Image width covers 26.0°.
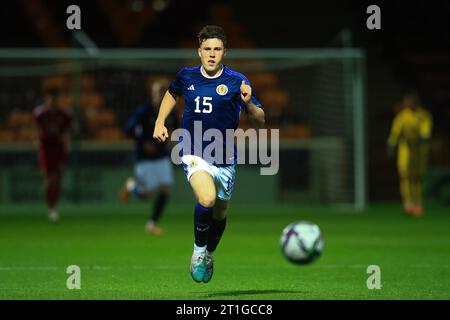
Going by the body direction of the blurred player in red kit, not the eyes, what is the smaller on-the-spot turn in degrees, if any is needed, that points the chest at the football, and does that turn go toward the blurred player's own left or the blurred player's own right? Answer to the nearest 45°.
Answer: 0° — they already face it

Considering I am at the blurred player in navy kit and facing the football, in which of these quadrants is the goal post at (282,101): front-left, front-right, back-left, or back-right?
back-left

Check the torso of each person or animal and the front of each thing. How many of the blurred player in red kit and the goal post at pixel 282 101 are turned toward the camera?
2

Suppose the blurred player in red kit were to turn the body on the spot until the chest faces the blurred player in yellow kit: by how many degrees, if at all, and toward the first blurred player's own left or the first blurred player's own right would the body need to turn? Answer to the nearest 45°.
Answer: approximately 90° to the first blurred player's own left

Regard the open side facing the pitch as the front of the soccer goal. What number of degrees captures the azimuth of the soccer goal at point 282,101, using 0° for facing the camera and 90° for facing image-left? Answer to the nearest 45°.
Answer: approximately 0°

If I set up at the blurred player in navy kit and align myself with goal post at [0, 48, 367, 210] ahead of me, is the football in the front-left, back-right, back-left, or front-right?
back-right
